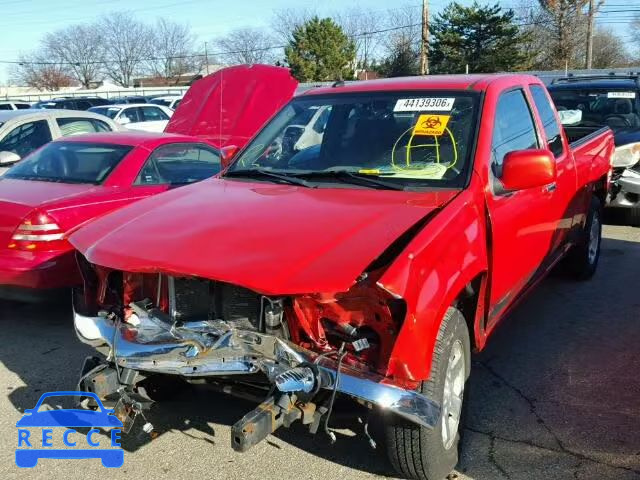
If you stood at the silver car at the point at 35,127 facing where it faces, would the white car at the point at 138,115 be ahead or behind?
behind

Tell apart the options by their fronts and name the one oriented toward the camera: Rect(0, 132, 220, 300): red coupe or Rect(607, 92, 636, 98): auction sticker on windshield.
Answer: the auction sticker on windshield

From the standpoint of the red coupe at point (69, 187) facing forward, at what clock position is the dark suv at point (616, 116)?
The dark suv is roughly at 1 o'clock from the red coupe.

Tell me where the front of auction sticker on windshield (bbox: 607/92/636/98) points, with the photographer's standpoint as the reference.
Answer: facing the viewer

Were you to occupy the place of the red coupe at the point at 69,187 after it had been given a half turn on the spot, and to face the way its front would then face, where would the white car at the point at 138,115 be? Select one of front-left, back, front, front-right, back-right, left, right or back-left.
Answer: back-right

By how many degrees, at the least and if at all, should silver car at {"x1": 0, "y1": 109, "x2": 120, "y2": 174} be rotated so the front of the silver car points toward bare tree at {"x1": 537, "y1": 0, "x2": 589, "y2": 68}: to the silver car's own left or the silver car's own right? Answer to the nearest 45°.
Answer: approximately 180°

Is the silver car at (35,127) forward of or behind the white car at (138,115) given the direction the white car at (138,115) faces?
forward

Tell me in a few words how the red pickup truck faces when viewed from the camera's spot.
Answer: facing the viewer and to the left of the viewer

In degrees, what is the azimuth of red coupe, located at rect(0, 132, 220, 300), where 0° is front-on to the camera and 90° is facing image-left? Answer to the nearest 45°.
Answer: approximately 225°

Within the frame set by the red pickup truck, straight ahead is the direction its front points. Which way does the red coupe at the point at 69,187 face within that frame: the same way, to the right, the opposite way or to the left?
the opposite way

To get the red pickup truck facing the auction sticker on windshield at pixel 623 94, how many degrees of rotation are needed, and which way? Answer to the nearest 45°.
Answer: approximately 180°

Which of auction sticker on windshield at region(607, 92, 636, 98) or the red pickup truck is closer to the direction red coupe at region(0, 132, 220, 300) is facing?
the auction sticker on windshield

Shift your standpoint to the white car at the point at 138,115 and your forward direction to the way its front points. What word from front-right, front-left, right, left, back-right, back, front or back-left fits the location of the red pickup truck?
front-left

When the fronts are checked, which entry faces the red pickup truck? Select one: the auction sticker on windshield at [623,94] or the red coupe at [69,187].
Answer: the auction sticker on windshield

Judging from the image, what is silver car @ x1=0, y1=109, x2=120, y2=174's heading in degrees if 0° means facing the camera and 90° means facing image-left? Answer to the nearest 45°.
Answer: approximately 45°

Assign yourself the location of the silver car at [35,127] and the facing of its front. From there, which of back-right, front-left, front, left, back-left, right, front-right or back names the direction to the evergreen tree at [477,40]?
back

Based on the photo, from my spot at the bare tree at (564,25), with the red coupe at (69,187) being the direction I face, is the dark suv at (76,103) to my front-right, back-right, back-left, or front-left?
front-right

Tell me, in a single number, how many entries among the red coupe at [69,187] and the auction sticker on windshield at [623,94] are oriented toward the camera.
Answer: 1

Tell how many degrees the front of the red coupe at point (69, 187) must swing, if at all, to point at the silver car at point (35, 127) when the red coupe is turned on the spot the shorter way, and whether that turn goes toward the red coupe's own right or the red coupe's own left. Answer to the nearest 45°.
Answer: approximately 45° to the red coupe's own left

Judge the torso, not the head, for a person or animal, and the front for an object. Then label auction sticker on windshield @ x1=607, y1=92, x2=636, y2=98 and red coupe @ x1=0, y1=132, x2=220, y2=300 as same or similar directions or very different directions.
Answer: very different directions
